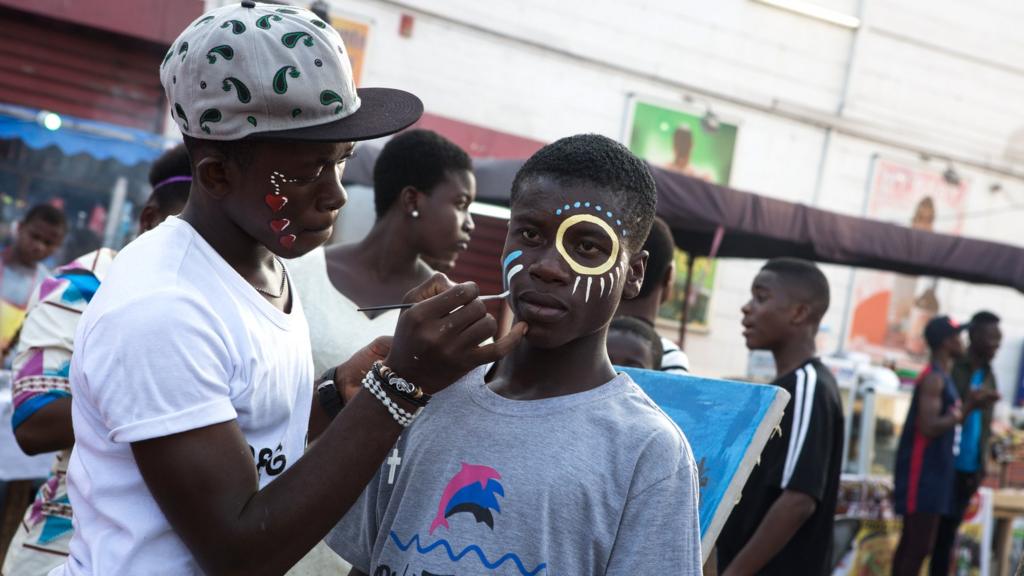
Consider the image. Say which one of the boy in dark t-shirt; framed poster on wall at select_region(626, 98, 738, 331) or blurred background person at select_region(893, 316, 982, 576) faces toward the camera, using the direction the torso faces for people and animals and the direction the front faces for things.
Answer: the framed poster on wall

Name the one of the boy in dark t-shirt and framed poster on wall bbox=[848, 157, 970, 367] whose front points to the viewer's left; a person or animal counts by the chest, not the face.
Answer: the boy in dark t-shirt

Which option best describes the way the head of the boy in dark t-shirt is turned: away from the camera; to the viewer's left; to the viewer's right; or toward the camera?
to the viewer's left

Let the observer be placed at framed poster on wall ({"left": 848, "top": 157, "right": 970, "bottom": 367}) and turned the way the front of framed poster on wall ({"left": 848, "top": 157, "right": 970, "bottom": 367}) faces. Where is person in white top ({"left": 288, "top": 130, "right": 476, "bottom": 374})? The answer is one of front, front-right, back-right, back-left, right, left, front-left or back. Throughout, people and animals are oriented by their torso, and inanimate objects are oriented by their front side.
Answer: front

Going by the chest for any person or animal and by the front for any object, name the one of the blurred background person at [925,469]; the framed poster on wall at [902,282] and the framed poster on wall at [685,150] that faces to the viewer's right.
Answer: the blurred background person

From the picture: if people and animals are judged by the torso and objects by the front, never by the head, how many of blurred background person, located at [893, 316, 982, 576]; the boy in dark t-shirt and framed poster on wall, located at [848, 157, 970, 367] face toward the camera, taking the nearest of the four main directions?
1

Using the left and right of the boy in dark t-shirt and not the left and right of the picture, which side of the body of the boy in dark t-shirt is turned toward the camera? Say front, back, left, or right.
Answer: left

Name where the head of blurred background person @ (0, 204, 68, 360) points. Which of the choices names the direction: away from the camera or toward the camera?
toward the camera

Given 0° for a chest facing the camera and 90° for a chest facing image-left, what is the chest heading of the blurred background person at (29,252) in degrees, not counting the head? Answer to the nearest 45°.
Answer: approximately 0°

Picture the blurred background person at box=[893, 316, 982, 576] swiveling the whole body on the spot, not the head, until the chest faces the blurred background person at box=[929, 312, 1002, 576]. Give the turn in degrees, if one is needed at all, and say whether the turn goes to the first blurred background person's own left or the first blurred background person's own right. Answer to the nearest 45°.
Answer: approximately 90° to the first blurred background person's own left

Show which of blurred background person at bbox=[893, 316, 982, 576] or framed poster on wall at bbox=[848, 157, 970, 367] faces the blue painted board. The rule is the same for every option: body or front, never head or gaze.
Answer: the framed poster on wall

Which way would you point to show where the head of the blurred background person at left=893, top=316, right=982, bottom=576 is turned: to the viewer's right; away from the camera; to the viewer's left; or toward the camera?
to the viewer's right

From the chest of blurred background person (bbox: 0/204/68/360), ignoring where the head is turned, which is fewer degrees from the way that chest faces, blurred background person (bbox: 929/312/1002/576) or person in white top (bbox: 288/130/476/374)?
the person in white top

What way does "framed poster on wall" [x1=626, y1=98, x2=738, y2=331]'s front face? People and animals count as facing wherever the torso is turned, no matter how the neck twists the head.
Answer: toward the camera

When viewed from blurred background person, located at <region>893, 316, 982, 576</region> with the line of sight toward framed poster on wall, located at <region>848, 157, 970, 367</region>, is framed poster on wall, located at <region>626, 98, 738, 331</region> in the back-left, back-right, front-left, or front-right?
front-left

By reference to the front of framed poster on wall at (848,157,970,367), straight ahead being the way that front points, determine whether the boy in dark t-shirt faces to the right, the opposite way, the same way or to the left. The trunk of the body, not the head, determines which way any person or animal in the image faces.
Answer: to the right

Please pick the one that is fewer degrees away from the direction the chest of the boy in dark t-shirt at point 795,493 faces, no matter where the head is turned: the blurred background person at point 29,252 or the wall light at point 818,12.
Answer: the blurred background person

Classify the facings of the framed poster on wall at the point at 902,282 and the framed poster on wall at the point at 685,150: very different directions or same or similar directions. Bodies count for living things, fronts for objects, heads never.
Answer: same or similar directions

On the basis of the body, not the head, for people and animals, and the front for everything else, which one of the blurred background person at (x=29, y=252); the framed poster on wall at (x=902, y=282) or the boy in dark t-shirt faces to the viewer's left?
the boy in dark t-shirt

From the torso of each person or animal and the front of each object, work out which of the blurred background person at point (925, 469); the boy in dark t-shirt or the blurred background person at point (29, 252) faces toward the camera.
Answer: the blurred background person at point (29, 252)
